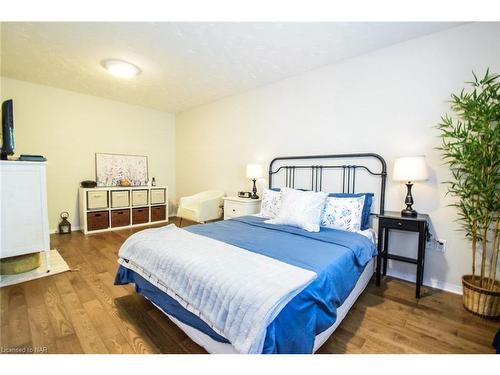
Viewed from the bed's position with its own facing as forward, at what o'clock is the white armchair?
The white armchair is roughly at 4 o'clock from the bed.

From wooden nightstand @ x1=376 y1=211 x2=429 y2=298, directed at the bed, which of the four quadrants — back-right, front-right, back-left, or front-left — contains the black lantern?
front-right

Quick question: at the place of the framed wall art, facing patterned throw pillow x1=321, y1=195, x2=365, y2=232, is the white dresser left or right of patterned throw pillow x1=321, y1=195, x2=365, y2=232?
right

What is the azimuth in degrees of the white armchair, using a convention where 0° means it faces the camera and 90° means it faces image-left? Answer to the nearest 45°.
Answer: approximately 45°

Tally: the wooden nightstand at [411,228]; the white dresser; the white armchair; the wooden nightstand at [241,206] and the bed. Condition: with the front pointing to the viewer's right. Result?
1

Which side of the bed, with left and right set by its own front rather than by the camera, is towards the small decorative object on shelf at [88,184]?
right

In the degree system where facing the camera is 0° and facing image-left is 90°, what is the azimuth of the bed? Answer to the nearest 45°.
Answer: approximately 45°

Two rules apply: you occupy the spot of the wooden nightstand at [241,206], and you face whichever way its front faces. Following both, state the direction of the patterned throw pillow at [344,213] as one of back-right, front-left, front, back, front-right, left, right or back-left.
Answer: left

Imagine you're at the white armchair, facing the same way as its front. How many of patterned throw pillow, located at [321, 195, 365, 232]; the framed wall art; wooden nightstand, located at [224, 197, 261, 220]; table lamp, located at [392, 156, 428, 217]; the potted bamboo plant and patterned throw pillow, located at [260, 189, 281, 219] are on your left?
5

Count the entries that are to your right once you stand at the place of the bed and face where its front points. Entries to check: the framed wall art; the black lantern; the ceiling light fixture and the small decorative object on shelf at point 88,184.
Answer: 4

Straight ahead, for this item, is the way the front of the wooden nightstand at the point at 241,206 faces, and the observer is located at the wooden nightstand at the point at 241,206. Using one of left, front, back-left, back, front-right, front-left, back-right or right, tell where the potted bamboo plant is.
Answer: left

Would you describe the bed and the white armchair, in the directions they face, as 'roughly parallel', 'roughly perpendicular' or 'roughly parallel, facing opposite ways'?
roughly parallel

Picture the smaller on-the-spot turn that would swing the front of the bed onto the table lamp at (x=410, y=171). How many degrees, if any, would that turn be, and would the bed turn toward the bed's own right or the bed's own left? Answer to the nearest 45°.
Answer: approximately 180°

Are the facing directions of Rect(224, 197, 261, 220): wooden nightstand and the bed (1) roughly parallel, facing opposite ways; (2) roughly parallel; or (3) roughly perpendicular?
roughly parallel

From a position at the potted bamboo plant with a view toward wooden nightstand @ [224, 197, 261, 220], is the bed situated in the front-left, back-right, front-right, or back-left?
front-left

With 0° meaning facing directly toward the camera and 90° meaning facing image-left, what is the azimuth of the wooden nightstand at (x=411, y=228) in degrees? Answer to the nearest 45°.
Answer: approximately 45°

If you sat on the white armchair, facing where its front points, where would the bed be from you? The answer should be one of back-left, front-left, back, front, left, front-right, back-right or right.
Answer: front-left

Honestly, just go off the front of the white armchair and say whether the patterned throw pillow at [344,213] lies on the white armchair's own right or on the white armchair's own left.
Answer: on the white armchair's own left
